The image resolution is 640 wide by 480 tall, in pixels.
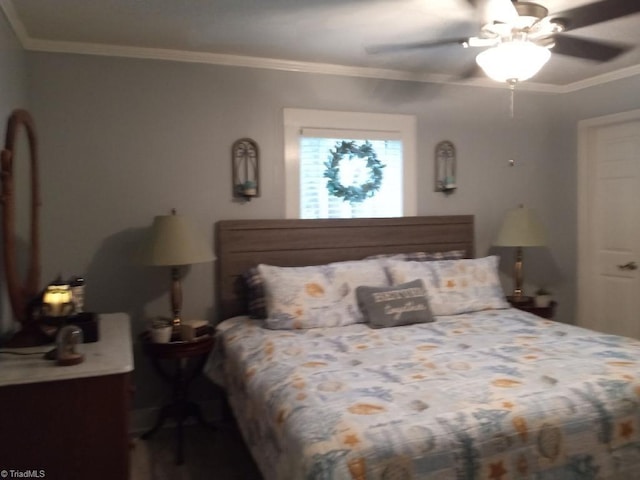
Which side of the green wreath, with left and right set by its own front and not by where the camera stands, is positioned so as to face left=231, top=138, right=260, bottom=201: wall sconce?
right

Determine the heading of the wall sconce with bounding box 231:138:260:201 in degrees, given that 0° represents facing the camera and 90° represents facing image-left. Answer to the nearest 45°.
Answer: approximately 0°

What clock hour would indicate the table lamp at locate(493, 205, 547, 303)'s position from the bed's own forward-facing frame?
The table lamp is roughly at 8 o'clock from the bed.

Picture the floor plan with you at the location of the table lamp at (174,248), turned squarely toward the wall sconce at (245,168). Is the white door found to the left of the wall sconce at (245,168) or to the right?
right

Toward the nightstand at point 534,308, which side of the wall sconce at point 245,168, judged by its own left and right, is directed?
left

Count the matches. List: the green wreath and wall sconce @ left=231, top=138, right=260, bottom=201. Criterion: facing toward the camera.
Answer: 2

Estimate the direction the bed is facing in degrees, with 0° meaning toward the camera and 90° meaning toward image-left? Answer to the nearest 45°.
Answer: approximately 315°

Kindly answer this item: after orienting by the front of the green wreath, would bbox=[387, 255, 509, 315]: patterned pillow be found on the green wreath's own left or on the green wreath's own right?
on the green wreath's own left
